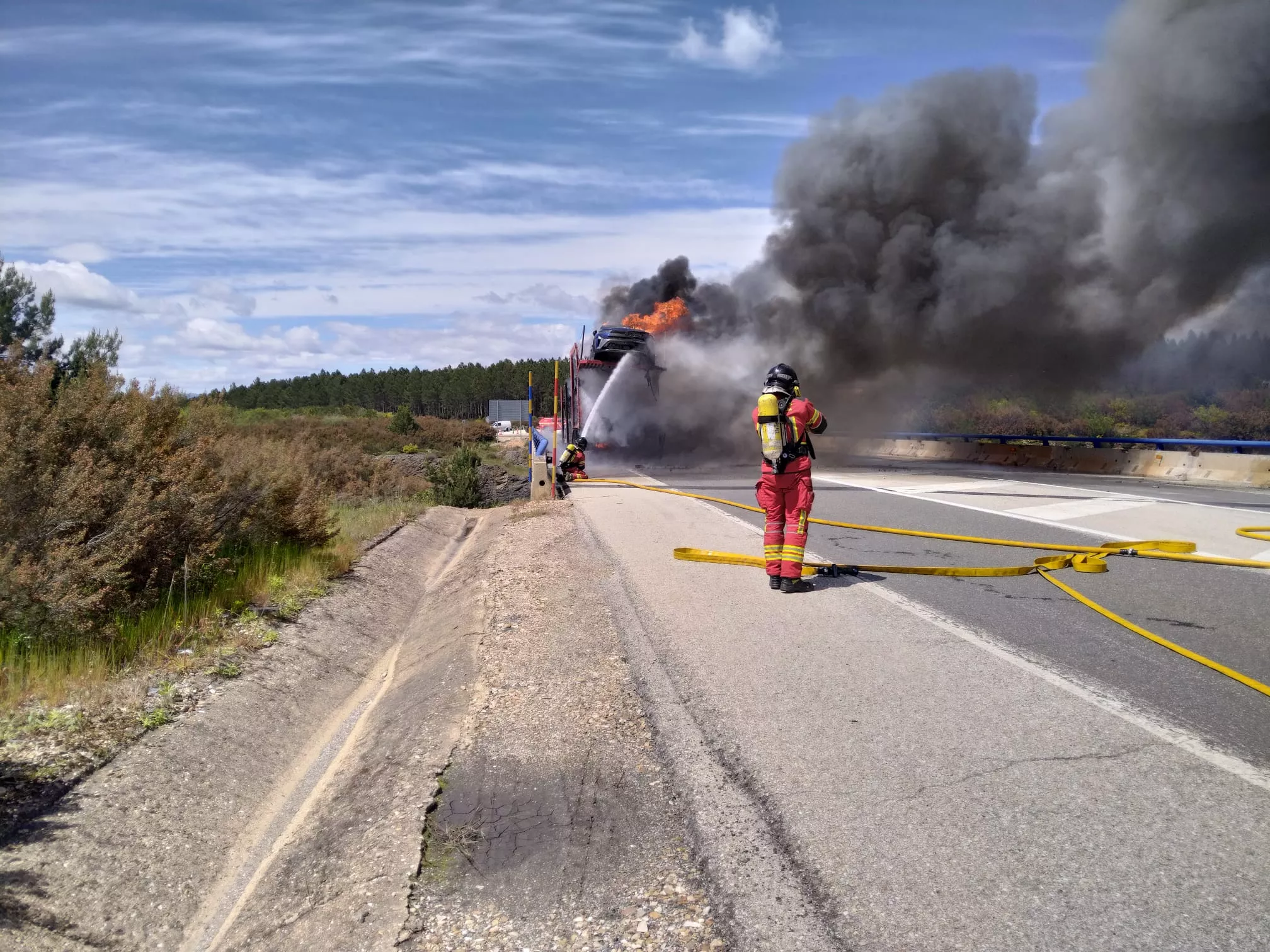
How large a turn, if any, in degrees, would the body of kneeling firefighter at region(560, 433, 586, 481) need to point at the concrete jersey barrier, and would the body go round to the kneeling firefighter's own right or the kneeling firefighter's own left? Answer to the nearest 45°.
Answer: approximately 45° to the kneeling firefighter's own right

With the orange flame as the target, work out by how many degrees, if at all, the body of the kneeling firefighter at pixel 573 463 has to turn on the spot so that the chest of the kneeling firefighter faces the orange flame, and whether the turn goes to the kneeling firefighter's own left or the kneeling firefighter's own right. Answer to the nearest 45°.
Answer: approximately 45° to the kneeling firefighter's own left

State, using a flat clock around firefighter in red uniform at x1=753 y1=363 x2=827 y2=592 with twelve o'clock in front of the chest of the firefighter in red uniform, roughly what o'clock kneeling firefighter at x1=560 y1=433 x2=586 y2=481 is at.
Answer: The kneeling firefighter is roughly at 10 o'clock from the firefighter in red uniform.

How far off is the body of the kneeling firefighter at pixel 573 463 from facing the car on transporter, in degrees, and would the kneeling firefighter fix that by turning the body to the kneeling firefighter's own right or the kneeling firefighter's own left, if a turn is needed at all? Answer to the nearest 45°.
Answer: approximately 45° to the kneeling firefighter's own left

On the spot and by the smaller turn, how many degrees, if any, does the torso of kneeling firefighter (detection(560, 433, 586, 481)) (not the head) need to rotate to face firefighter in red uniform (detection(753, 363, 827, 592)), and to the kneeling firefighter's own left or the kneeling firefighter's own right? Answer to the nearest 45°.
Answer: approximately 135° to the kneeling firefighter's own right

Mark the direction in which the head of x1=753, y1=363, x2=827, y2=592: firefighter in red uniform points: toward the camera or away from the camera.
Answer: away from the camera

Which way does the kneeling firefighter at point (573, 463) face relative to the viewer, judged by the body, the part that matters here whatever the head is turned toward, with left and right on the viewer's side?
facing away from the viewer and to the right of the viewer

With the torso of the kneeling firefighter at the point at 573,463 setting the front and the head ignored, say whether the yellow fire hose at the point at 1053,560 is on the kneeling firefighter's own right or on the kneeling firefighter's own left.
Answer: on the kneeling firefighter's own right

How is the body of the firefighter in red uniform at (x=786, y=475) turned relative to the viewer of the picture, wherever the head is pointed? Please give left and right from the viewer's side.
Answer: facing away from the viewer and to the right of the viewer

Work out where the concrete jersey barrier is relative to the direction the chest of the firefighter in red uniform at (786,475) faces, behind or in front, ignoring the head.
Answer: in front

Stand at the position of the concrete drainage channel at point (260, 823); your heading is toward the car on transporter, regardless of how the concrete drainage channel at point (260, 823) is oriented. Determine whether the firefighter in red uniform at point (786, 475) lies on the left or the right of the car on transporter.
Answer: right
